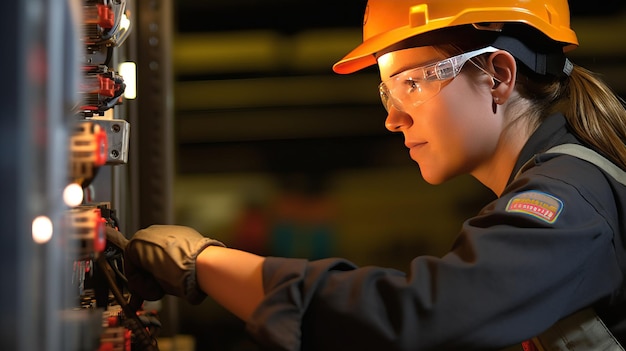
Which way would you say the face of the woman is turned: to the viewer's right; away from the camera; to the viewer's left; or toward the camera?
to the viewer's left

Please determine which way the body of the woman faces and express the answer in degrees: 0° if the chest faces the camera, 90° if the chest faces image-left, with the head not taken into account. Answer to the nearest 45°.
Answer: approximately 90°

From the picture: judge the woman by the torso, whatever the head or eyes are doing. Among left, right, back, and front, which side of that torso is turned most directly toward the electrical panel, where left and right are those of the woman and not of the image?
front
